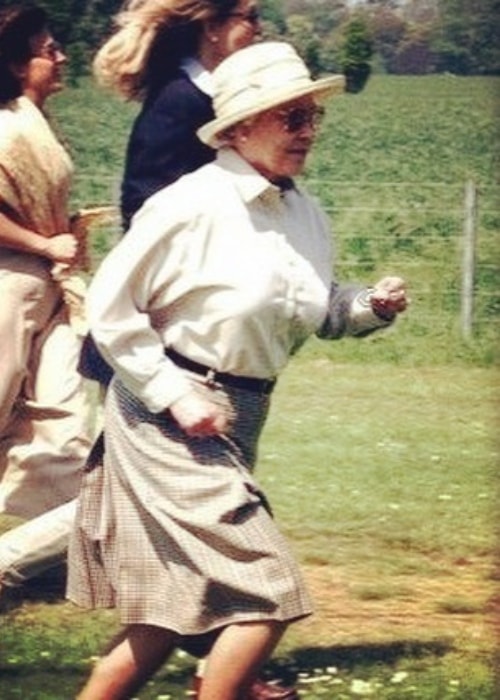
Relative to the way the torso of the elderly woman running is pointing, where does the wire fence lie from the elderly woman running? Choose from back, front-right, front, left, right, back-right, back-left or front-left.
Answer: back-left

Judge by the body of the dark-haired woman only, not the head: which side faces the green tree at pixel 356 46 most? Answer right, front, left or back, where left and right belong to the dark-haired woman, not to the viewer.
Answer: left

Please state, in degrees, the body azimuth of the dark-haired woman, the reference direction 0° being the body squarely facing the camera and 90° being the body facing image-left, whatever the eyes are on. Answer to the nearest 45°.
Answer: approximately 270°

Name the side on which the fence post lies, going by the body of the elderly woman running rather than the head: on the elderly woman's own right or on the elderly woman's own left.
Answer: on the elderly woman's own left

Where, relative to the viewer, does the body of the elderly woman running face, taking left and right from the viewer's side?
facing the viewer and to the right of the viewer

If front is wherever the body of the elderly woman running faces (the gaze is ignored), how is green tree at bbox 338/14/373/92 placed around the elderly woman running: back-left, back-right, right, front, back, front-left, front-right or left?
back-left

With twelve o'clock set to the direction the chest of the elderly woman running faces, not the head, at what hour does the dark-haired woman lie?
The dark-haired woman is roughly at 7 o'clock from the elderly woman running.

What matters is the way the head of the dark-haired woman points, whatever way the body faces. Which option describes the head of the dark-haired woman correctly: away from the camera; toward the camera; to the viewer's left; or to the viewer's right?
to the viewer's right
